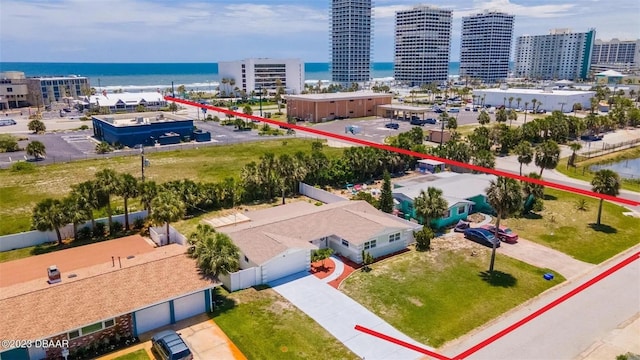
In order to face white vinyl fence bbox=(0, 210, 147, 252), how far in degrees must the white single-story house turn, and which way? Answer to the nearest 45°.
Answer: approximately 135° to its right

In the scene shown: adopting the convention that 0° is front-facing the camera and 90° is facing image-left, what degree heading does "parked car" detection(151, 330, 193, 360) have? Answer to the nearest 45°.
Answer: approximately 135°

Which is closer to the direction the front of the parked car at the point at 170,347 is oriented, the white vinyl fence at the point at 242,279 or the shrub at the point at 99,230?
the shrub

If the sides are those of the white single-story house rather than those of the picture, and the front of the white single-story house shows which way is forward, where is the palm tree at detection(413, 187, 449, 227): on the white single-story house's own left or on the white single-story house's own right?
on the white single-story house's own left

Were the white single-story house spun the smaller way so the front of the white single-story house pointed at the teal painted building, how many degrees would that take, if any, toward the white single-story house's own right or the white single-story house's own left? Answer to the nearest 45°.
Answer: approximately 90° to the white single-story house's own left

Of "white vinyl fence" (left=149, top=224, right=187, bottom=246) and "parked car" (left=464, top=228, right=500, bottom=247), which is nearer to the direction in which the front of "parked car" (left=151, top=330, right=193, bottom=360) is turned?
the white vinyl fence

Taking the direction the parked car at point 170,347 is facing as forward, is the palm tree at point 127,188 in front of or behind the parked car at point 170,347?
in front

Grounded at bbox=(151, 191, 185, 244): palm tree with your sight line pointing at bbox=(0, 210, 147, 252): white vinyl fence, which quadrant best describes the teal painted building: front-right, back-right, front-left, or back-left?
back-right

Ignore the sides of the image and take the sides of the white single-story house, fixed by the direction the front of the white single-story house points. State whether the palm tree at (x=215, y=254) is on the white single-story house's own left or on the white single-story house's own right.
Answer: on the white single-story house's own right

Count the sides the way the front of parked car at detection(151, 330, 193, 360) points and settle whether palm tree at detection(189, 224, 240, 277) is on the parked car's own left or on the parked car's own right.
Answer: on the parked car's own right

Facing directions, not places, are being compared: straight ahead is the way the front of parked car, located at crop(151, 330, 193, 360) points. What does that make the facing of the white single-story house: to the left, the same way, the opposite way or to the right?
the opposite way

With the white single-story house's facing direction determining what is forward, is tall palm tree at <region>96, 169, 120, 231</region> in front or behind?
behind

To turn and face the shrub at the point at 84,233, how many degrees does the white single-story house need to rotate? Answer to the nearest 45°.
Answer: approximately 135° to its right
